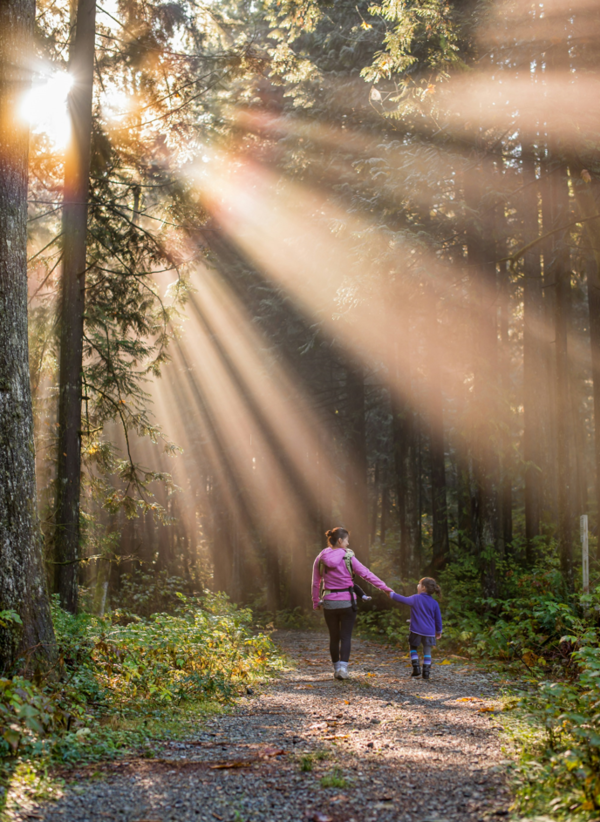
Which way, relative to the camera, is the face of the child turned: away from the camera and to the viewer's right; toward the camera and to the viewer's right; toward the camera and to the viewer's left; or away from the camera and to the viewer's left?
away from the camera and to the viewer's left

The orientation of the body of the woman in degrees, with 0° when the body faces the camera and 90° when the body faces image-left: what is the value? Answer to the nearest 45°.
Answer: approximately 180°

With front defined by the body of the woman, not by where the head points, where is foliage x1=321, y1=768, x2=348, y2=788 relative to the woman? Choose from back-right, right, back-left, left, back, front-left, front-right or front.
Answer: back

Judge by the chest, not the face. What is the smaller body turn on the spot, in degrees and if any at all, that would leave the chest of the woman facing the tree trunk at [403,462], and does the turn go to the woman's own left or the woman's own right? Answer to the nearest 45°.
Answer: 0° — they already face it

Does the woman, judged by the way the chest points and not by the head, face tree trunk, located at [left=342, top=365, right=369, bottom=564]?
yes

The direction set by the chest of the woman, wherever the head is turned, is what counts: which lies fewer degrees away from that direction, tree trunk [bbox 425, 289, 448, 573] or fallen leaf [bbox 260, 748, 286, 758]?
the tree trunk

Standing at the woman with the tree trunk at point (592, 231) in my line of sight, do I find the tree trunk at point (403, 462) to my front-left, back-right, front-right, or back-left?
front-left

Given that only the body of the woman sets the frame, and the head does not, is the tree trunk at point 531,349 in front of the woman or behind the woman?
in front

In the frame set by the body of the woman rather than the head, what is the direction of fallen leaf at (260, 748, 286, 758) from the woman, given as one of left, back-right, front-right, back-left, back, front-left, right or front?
back

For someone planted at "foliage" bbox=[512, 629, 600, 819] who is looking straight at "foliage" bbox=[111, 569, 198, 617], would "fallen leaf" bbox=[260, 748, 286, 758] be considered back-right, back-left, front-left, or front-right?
front-left
